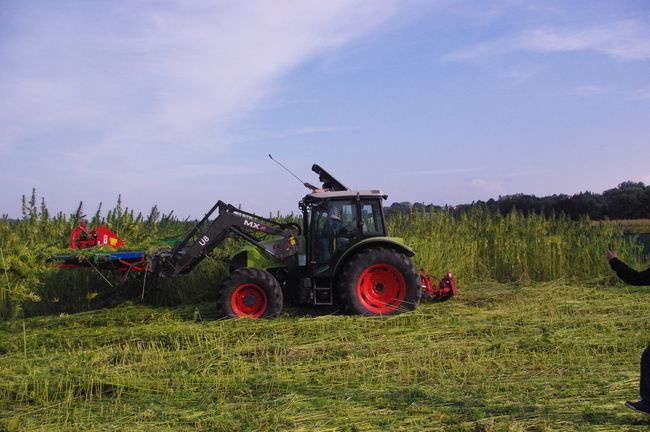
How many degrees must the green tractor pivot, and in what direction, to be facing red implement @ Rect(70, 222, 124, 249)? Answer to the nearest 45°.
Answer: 0° — it already faces it

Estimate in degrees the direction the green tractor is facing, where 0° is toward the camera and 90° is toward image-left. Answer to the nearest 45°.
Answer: approximately 90°
